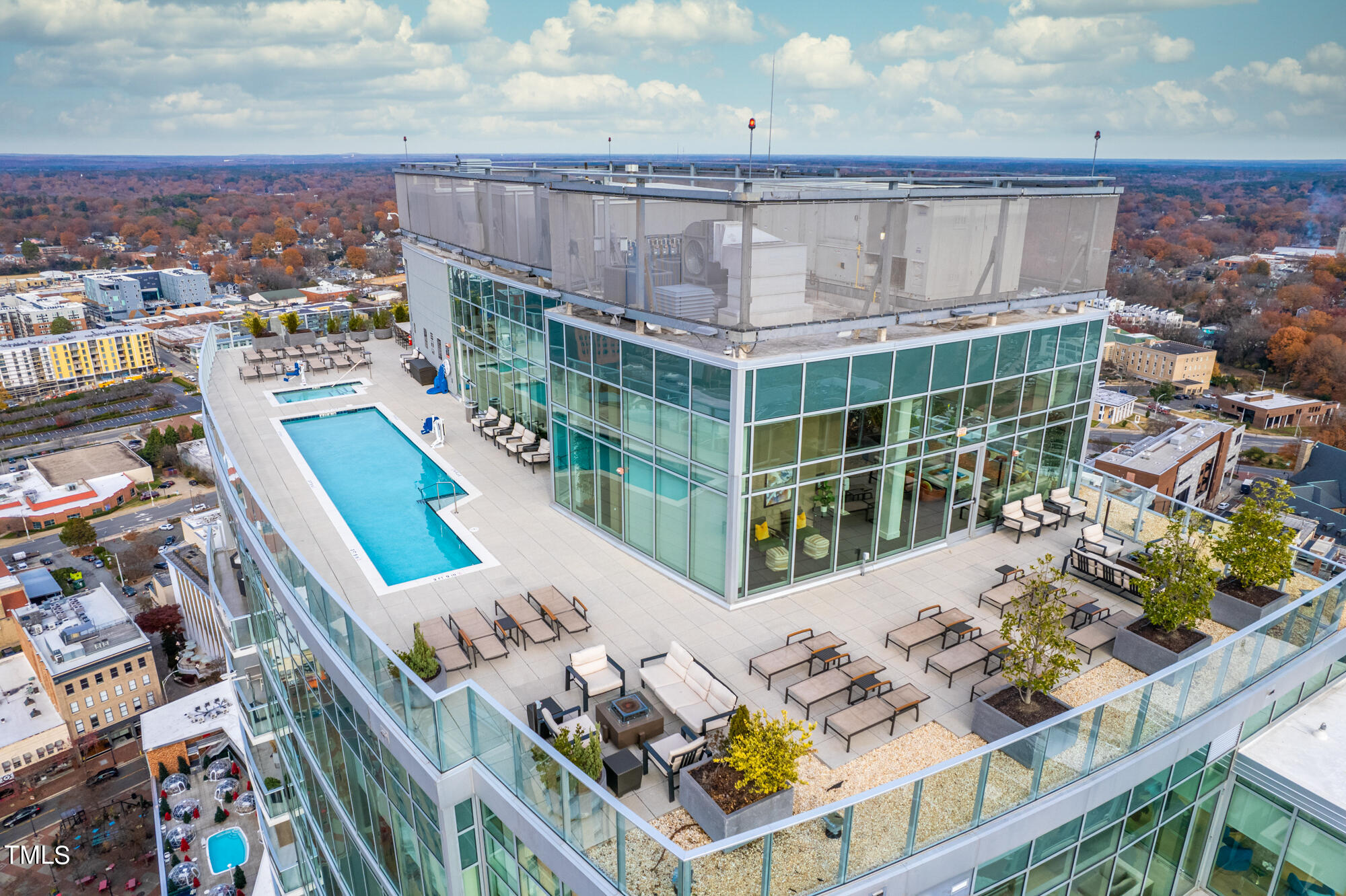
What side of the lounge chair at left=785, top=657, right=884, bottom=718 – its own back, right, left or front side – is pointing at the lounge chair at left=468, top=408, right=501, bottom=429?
right

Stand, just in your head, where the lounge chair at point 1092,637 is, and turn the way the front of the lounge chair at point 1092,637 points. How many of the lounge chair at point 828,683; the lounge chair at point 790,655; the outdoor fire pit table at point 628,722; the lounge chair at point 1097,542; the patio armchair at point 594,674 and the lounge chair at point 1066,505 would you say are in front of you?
4

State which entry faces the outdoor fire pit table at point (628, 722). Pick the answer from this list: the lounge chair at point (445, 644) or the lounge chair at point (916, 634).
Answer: the lounge chair at point (916, 634)

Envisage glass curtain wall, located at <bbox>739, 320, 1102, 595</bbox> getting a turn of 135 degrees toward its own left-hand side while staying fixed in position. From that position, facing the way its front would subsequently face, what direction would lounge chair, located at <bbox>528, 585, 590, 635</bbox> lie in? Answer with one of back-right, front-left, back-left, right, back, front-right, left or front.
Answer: back-left

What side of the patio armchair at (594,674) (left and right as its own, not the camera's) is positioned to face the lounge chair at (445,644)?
back

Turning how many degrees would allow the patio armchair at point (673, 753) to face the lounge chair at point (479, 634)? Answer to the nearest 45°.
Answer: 0° — it already faces it

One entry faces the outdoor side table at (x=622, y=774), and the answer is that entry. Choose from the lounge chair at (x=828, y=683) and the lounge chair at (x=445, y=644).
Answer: the lounge chair at (x=828, y=683)

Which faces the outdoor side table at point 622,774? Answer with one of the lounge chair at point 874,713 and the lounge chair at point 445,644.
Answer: the lounge chair at point 874,713

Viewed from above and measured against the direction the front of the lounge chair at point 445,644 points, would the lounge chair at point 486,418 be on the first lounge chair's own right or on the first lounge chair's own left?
on the first lounge chair's own right

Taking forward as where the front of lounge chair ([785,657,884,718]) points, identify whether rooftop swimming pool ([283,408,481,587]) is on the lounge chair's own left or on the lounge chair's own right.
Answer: on the lounge chair's own right

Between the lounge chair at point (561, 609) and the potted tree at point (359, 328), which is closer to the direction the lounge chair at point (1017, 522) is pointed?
the lounge chair
